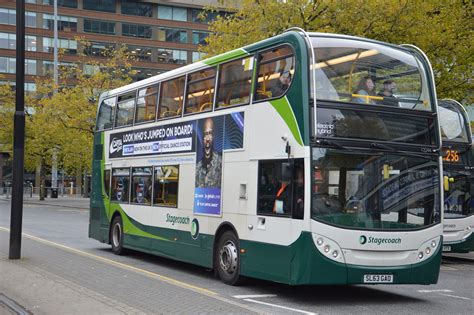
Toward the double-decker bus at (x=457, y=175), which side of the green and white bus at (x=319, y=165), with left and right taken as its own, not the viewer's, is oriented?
left

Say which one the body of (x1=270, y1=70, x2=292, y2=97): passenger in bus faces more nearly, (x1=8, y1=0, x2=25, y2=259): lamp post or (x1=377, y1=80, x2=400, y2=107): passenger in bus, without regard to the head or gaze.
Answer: the passenger in bus

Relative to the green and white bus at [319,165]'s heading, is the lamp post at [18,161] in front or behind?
behind

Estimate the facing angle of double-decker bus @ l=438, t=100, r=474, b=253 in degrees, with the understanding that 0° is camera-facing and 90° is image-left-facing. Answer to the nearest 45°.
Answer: approximately 315°

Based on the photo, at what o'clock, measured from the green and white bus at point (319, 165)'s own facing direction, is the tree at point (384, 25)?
The tree is roughly at 8 o'clock from the green and white bus.

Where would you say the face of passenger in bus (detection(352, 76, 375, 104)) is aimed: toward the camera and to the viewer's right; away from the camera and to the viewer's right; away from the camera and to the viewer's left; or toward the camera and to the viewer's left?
toward the camera and to the viewer's right

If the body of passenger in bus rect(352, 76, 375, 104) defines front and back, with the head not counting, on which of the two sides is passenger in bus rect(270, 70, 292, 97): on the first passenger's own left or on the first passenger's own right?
on the first passenger's own right

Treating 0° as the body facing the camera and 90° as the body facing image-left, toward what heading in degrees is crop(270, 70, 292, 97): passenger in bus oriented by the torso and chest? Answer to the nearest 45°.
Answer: approximately 315°

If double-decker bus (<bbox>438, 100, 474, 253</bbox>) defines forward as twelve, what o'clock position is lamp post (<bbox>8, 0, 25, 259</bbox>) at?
The lamp post is roughly at 3 o'clock from the double-decker bus.

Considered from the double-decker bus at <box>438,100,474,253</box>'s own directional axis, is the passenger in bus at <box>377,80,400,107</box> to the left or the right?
on its right

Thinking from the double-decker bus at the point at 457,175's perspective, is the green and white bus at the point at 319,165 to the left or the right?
on its right

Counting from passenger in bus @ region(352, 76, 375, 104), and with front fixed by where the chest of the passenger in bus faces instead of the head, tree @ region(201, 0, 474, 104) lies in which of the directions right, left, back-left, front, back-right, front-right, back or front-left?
back-left
